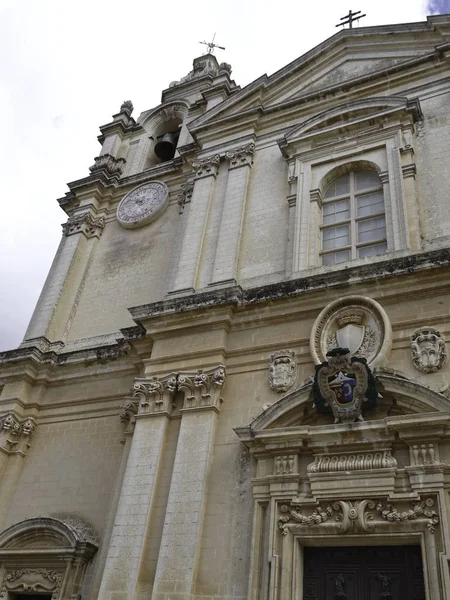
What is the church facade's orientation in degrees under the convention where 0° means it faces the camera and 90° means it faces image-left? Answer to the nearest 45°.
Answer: approximately 0°
